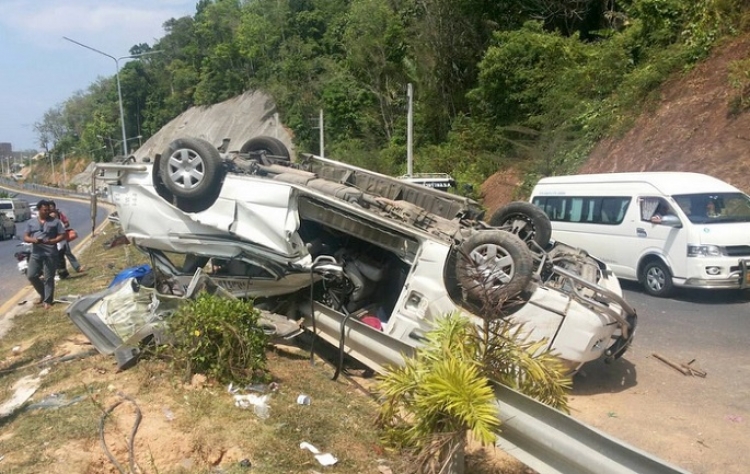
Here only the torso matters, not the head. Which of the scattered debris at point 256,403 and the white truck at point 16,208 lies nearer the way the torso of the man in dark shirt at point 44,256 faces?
the scattered debris

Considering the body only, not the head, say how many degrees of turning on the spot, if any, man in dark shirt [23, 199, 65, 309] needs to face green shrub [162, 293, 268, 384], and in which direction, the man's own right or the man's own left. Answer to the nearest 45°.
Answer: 0° — they already face it

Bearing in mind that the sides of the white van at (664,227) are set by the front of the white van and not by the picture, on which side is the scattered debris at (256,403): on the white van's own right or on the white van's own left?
on the white van's own right

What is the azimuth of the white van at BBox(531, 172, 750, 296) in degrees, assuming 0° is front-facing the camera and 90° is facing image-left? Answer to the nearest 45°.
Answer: approximately 315°

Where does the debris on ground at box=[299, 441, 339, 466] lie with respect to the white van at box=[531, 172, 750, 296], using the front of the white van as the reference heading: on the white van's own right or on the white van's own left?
on the white van's own right
